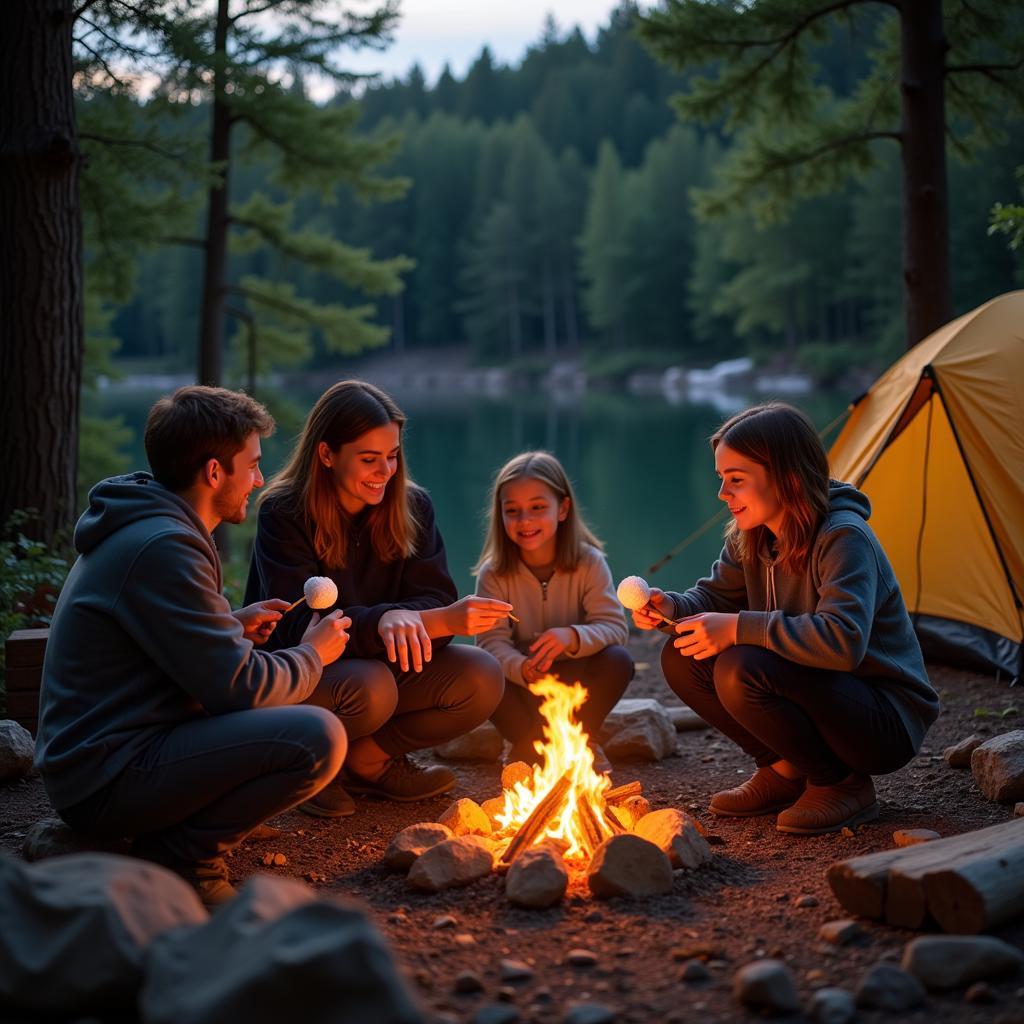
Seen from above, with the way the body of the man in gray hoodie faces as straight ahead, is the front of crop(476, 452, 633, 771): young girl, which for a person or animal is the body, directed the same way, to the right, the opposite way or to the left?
to the right

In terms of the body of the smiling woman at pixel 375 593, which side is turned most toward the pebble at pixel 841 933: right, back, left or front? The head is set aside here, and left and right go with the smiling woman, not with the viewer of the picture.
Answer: front

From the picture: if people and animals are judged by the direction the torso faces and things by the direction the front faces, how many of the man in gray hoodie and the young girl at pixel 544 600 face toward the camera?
1

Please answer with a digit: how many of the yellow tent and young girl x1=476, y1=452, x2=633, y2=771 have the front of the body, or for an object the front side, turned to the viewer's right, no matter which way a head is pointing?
0

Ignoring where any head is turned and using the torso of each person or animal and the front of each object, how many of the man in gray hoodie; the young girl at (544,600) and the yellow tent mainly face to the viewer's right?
1

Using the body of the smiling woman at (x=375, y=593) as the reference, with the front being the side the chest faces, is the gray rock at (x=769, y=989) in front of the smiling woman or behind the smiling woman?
in front

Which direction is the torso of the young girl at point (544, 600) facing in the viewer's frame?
toward the camera

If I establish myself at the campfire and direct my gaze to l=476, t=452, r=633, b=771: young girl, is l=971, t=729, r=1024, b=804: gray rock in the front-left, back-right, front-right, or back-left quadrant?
front-right

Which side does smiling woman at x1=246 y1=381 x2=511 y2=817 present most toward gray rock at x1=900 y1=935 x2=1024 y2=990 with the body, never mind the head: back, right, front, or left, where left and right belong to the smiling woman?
front

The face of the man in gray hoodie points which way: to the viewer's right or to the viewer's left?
to the viewer's right

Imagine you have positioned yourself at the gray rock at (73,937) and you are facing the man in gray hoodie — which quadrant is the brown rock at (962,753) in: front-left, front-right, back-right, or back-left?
front-right

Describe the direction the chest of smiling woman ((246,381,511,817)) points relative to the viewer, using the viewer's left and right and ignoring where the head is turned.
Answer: facing the viewer and to the right of the viewer

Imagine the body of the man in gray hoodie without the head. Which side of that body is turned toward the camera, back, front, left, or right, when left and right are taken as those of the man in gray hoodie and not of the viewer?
right

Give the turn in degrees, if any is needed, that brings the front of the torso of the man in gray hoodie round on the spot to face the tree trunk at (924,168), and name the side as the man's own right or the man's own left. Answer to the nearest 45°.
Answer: approximately 45° to the man's own left

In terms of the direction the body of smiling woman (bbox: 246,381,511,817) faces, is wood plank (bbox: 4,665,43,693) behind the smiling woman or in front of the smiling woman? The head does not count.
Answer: behind
